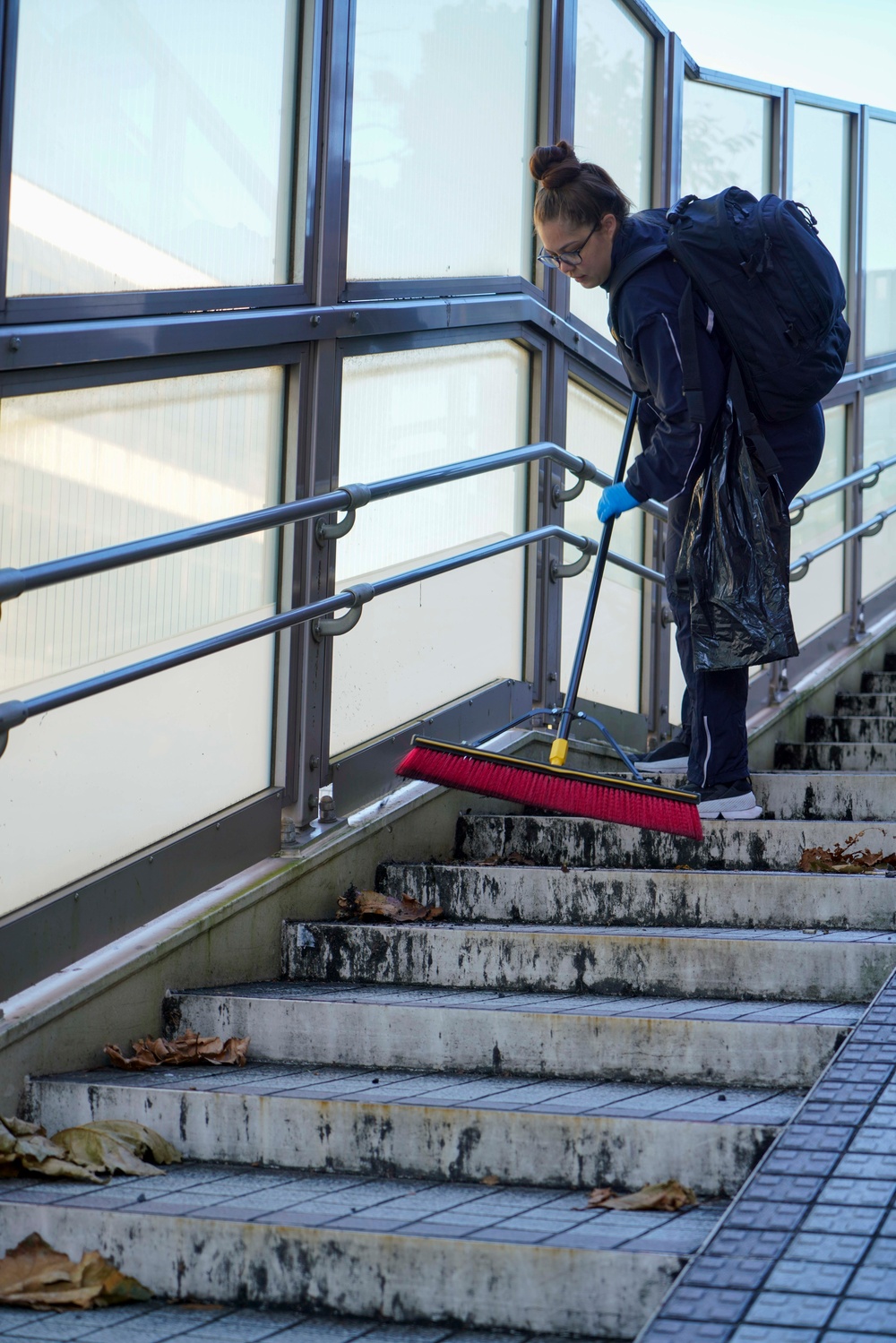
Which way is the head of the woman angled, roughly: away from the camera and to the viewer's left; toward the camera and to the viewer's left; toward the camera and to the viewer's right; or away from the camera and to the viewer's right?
toward the camera and to the viewer's left

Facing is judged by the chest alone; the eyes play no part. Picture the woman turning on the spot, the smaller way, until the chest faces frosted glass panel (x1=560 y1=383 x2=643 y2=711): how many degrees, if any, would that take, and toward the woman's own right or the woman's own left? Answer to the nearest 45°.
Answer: approximately 90° to the woman's own right

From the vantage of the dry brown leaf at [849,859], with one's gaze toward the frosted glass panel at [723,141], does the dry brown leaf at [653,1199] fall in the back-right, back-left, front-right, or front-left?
back-left

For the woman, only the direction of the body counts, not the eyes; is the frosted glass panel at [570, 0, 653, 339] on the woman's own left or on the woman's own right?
on the woman's own right

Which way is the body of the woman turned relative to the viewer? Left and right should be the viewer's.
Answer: facing to the left of the viewer

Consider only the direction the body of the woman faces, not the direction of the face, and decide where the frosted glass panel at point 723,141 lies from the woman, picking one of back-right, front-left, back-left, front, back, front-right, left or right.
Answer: right
